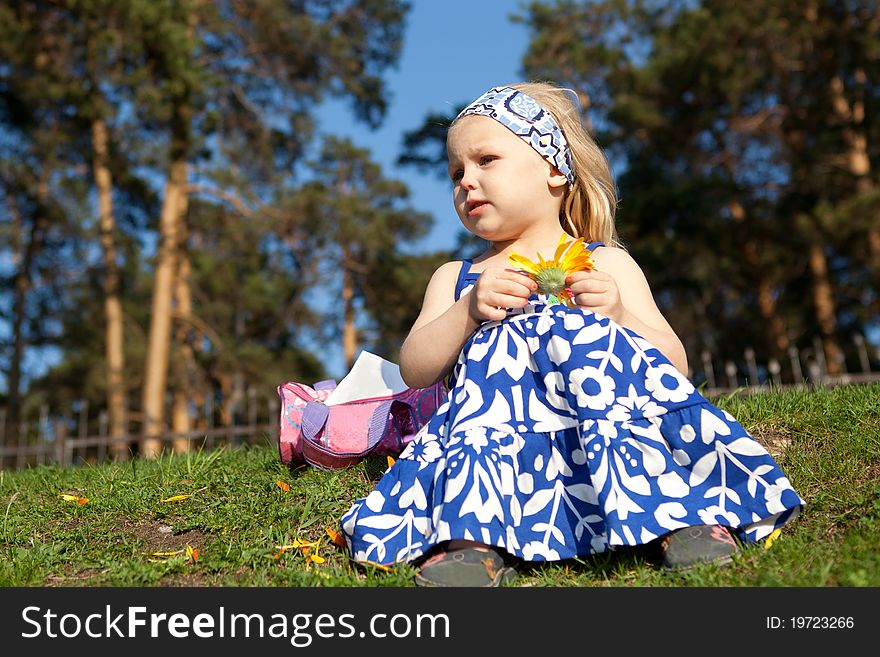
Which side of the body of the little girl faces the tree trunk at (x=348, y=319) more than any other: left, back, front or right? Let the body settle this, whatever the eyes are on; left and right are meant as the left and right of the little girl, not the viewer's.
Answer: back

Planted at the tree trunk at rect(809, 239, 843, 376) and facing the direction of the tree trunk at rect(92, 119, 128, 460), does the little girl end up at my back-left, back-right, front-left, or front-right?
front-left

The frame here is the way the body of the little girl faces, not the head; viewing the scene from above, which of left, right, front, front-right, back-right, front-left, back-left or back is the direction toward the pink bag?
back-right

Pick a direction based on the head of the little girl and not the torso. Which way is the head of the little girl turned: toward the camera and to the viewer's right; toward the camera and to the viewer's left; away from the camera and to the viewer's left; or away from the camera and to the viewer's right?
toward the camera and to the viewer's left

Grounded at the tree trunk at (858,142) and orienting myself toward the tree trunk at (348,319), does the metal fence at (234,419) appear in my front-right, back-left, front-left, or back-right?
front-left

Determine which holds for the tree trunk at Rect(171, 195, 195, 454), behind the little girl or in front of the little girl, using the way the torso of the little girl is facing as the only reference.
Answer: behind

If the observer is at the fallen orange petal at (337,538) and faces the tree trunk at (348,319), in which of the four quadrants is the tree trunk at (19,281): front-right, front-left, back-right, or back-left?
front-left

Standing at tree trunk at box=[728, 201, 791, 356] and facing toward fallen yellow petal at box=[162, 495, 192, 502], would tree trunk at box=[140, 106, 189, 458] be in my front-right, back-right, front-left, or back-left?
front-right

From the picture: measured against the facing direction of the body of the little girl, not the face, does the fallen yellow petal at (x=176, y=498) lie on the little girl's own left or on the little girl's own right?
on the little girl's own right

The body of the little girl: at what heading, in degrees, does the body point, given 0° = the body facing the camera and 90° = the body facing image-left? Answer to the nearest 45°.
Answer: approximately 0°
